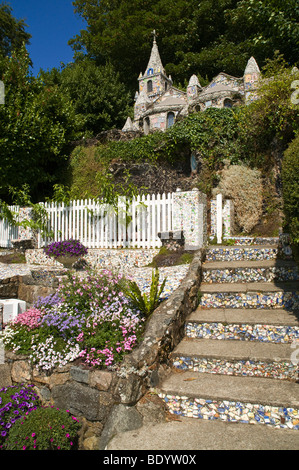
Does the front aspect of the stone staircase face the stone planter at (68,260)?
no

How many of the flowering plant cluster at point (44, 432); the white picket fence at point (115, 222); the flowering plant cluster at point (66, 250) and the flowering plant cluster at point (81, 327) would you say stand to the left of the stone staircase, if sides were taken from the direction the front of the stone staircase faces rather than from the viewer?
0

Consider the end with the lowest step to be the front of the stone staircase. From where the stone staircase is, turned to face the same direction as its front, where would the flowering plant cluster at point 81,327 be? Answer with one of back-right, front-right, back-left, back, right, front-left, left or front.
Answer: right

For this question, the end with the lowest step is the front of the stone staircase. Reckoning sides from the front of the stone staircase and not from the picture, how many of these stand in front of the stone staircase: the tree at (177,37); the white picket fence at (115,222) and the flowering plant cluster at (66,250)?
0

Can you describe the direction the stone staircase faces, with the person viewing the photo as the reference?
facing the viewer

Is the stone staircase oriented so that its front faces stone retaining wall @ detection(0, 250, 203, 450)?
no

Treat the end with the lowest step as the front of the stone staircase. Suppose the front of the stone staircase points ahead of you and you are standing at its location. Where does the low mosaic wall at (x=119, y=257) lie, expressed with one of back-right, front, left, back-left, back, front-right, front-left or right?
back-right

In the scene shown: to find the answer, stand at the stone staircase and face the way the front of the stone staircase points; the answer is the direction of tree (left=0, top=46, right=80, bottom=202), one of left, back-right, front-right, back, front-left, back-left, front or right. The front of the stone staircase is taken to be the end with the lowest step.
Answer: back-right

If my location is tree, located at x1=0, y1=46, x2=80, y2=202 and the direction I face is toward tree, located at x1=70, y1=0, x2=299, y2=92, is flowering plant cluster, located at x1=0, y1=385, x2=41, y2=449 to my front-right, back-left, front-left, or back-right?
back-right

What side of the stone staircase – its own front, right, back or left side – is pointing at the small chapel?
back

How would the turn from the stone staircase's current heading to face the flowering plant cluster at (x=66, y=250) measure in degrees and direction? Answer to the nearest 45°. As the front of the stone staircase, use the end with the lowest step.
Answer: approximately 135° to its right

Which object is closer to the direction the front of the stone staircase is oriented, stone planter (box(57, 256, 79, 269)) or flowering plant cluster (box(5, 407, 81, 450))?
the flowering plant cluster

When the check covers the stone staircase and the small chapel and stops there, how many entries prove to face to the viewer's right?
0

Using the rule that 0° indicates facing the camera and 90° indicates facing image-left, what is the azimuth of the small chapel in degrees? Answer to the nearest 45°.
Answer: approximately 45°

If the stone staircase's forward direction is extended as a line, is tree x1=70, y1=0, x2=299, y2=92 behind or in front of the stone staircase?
behind
